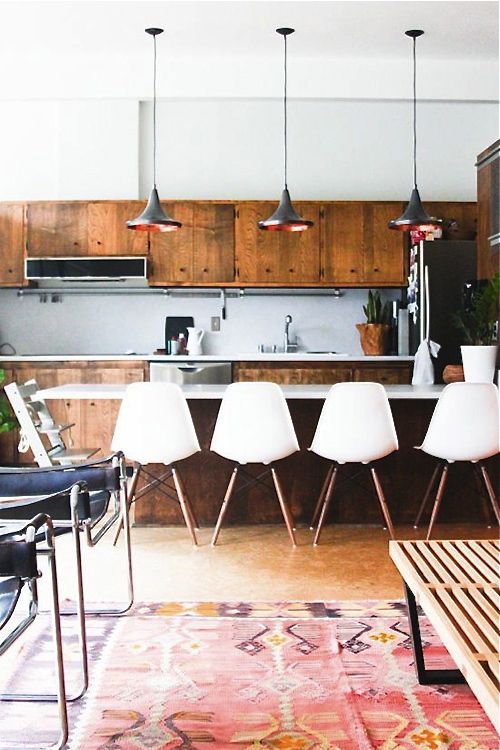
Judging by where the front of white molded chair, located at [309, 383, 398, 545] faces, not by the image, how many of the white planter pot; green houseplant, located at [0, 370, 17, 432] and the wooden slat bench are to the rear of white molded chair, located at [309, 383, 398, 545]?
1

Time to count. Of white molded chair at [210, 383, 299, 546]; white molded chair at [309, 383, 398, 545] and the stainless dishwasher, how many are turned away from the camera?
2

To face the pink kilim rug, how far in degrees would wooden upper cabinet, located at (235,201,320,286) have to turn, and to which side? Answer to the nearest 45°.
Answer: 0° — it already faces it

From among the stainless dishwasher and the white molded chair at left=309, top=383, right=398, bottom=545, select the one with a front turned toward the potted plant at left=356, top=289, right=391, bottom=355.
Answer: the white molded chair

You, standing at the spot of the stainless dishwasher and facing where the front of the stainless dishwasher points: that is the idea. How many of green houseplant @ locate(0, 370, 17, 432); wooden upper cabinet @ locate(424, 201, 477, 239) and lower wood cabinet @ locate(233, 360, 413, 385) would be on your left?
2

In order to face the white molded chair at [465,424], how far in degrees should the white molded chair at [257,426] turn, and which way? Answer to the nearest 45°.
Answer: approximately 90° to its right

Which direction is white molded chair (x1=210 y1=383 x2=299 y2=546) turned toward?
away from the camera

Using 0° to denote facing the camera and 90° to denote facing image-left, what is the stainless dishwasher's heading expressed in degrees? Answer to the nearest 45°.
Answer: approximately 0°

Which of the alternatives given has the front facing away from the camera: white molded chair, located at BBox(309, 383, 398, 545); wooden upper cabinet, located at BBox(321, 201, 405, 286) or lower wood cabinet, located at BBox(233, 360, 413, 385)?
the white molded chair
